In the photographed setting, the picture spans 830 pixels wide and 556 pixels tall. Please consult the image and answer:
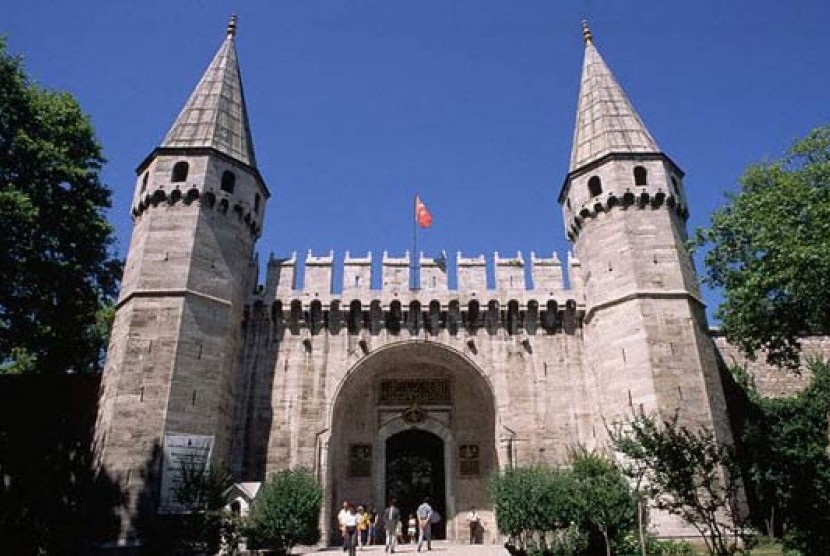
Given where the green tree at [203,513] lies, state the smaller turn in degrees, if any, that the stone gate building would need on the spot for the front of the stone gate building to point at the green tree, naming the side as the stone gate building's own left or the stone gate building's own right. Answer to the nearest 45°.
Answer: approximately 45° to the stone gate building's own right

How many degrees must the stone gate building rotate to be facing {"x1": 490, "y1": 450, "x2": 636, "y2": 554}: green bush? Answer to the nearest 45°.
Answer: approximately 45° to its left

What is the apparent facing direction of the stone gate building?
toward the camera

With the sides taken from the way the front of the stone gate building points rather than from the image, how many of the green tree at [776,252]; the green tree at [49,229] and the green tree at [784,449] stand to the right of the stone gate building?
1

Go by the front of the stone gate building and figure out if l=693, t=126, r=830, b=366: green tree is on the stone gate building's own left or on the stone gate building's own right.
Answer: on the stone gate building's own left

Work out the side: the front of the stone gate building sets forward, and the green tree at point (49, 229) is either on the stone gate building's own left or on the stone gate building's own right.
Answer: on the stone gate building's own right

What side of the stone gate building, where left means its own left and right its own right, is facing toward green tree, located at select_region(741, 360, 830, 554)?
left
